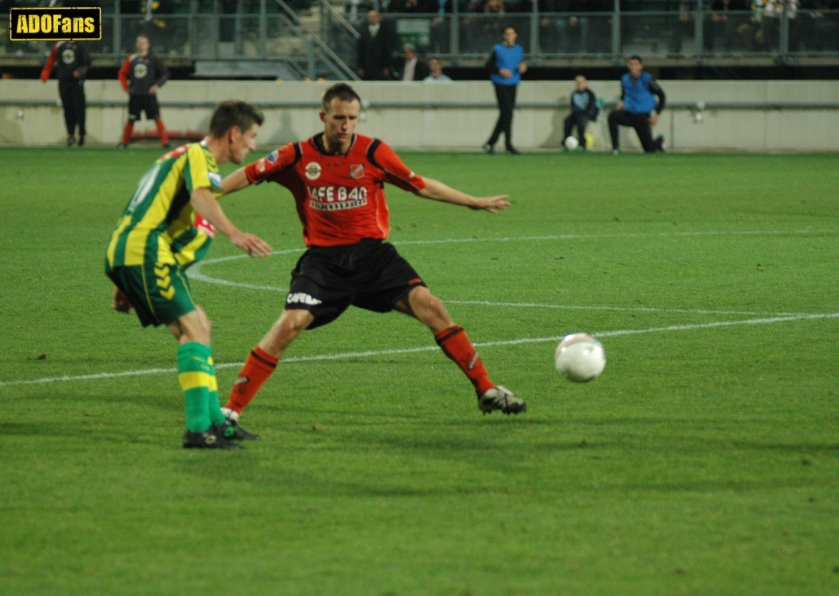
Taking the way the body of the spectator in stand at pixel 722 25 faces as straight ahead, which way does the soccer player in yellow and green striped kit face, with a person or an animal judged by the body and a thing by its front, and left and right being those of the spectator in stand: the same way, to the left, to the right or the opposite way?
to the left

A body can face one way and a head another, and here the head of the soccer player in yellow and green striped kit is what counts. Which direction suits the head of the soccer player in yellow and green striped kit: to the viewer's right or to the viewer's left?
to the viewer's right

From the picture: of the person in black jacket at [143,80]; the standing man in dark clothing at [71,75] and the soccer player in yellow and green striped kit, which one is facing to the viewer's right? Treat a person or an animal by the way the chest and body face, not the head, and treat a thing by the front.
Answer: the soccer player in yellow and green striped kit

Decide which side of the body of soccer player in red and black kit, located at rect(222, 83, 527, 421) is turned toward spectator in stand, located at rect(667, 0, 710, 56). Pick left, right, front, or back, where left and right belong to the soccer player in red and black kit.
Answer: back

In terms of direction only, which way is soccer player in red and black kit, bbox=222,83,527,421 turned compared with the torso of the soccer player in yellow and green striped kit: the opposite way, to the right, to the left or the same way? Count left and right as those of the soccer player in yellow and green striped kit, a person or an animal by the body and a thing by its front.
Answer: to the right

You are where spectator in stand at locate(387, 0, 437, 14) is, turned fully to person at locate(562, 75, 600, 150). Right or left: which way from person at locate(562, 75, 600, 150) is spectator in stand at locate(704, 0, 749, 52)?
left

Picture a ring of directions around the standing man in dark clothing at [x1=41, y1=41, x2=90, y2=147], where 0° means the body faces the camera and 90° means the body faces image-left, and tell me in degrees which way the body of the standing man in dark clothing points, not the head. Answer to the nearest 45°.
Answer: approximately 0°

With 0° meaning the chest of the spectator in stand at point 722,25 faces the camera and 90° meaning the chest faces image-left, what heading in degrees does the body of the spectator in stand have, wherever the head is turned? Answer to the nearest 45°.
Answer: approximately 0°

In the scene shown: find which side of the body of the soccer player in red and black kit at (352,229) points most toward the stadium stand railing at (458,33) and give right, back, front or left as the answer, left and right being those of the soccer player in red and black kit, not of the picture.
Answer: back
